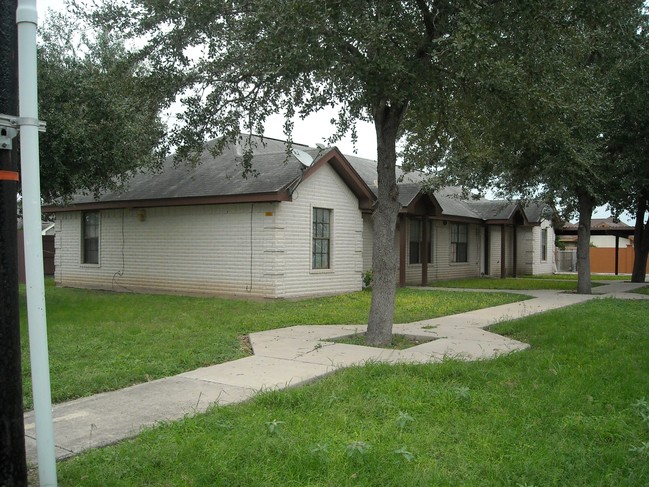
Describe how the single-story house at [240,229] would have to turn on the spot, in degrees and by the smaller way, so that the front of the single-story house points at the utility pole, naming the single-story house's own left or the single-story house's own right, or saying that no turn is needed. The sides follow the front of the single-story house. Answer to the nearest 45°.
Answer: approximately 45° to the single-story house's own right

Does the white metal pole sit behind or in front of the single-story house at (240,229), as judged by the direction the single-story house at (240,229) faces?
in front

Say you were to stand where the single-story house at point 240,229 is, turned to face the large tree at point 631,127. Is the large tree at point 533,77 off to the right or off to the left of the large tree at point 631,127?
right

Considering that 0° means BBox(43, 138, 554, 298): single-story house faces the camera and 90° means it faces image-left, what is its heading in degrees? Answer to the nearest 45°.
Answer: approximately 315°
